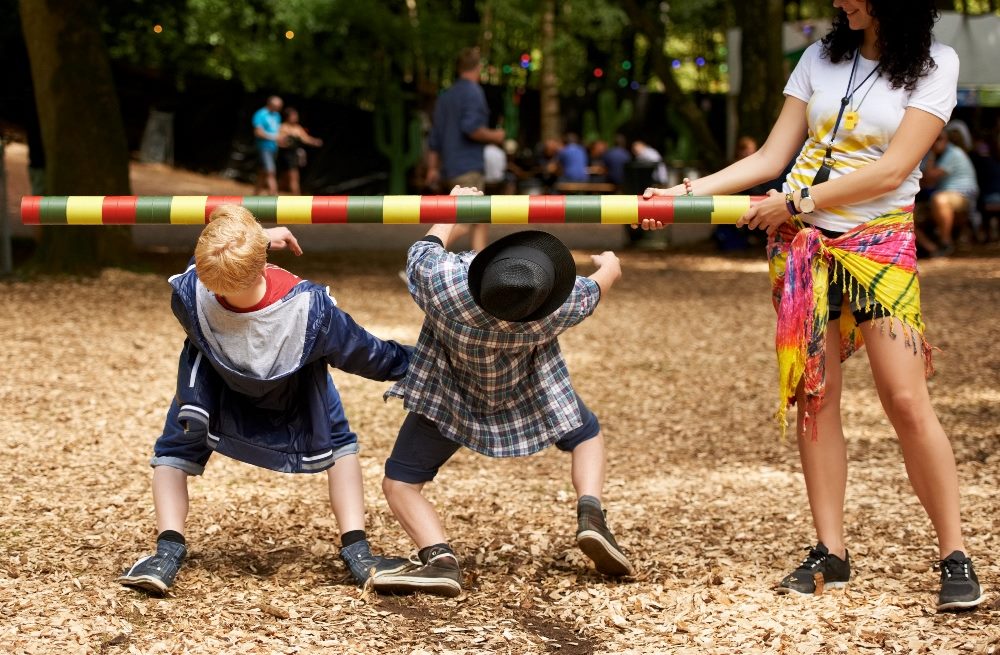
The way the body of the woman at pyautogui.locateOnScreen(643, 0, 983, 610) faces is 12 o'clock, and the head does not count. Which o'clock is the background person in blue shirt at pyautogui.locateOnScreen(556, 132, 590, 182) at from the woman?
The background person in blue shirt is roughly at 4 o'clock from the woman.

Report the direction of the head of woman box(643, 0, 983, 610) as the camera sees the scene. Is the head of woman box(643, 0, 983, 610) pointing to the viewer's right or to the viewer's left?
to the viewer's left

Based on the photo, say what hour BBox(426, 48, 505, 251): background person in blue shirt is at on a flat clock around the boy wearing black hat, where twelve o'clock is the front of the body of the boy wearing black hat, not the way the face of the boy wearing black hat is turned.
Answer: The background person in blue shirt is roughly at 12 o'clock from the boy wearing black hat.

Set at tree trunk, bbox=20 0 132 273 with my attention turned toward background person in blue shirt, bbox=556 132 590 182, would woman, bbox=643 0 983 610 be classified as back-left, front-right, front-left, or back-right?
back-right

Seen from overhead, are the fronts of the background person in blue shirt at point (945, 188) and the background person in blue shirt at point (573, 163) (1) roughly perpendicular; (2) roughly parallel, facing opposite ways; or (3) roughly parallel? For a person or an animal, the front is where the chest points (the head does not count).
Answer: roughly perpendicular

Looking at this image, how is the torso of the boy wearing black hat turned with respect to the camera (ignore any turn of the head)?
away from the camera

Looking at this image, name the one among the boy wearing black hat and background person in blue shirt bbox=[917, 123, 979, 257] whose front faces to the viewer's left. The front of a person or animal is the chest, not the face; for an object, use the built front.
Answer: the background person in blue shirt

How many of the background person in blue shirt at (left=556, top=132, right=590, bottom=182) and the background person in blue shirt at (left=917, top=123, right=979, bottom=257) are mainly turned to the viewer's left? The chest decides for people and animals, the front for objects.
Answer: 1

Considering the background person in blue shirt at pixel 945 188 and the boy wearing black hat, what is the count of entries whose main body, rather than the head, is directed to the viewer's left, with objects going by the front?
1
